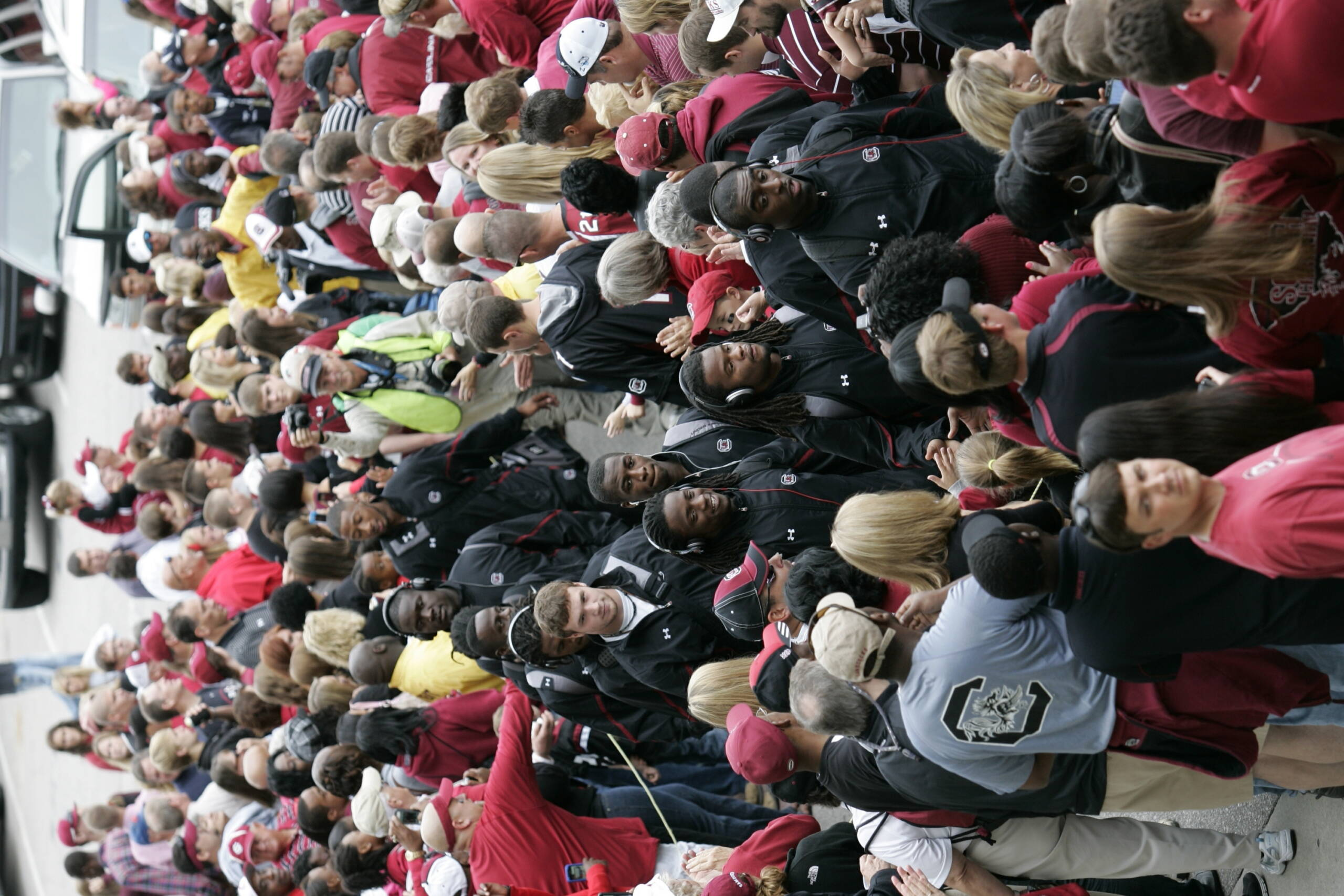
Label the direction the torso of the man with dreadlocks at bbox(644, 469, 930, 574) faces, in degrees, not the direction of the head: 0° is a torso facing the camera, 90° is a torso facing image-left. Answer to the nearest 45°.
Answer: approximately 0°

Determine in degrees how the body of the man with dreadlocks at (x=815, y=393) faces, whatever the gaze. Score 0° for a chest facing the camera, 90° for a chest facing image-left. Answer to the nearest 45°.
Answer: approximately 0°

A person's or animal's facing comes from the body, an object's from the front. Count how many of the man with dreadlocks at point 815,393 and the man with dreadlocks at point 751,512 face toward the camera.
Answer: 2
